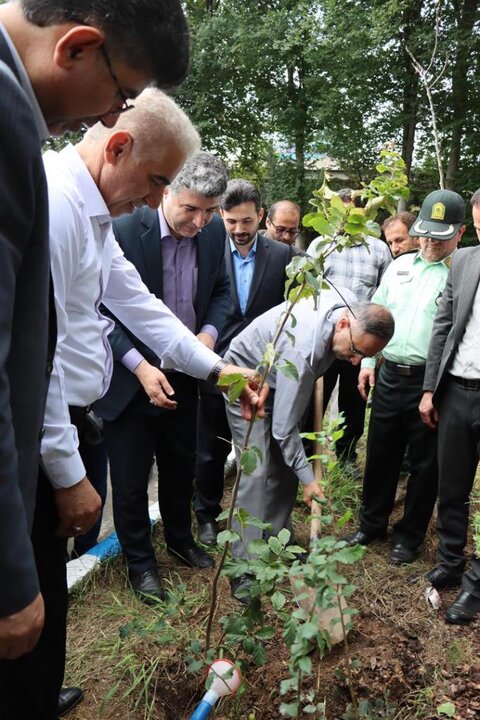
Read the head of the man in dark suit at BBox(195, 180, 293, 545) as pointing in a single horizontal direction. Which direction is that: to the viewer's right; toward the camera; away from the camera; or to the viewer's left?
toward the camera

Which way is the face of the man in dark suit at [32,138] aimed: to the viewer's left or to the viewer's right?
to the viewer's right

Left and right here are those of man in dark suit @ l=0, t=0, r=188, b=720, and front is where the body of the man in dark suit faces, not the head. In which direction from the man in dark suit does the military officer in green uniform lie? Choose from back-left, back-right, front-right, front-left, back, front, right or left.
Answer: front-left

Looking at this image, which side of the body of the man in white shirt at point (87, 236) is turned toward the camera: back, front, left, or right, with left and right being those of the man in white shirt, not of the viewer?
right

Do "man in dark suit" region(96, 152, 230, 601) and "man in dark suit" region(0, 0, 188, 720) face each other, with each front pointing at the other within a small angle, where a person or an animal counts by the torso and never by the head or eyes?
no

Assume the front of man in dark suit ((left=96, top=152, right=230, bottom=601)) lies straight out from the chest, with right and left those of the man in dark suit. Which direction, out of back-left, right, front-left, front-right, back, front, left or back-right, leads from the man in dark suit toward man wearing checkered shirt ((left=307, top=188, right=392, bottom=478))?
left

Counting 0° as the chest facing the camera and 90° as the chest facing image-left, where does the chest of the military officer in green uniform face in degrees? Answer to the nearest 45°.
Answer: approximately 45°

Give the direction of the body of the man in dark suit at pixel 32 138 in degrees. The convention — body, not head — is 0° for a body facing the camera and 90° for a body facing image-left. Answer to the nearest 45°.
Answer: approximately 270°

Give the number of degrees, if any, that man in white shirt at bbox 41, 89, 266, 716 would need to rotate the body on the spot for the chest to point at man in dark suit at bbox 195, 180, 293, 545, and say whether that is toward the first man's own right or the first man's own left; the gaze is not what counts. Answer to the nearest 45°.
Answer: approximately 90° to the first man's own left

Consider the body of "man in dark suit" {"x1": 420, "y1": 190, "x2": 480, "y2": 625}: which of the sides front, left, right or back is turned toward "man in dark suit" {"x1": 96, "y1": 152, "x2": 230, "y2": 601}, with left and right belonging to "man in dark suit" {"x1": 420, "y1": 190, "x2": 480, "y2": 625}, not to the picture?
front

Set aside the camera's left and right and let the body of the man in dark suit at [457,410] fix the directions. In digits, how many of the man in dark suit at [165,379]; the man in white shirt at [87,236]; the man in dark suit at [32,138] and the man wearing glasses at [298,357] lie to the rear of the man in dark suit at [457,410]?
0

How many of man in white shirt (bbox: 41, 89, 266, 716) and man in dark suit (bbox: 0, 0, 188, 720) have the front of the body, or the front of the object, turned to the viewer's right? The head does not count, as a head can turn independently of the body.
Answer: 2

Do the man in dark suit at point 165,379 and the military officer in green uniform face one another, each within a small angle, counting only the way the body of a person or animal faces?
no

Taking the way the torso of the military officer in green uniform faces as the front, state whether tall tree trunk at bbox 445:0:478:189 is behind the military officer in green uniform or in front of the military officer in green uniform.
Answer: behind
